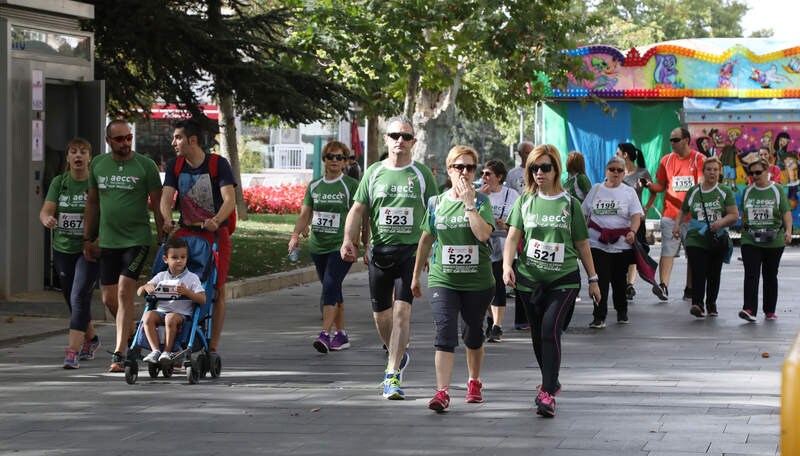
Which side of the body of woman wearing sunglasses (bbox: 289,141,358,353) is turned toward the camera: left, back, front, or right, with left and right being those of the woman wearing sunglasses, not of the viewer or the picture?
front

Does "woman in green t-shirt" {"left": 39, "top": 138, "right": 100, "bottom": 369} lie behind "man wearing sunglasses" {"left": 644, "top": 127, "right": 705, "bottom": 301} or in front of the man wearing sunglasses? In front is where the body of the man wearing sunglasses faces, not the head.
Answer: in front

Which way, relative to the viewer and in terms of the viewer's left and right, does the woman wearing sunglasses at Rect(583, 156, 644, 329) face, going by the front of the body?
facing the viewer

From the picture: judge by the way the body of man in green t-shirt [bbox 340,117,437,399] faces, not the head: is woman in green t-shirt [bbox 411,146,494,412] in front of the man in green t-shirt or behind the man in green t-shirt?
in front

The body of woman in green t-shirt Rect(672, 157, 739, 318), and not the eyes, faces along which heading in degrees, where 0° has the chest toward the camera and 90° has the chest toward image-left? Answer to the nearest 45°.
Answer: approximately 0°

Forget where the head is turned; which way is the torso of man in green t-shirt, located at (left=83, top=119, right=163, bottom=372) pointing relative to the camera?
toward the camera

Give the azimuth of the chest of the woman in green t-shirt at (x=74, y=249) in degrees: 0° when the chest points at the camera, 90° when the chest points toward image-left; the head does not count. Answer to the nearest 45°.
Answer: approximately 0°

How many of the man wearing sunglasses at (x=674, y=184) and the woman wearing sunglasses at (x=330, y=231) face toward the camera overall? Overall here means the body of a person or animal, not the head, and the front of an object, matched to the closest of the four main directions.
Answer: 2

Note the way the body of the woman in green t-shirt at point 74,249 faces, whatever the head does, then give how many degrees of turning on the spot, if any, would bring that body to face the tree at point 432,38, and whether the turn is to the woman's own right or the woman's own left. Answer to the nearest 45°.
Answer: approximately 135° to the woman's own left

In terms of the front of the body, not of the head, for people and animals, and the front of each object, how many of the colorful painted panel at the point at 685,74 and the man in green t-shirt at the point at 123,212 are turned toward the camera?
2

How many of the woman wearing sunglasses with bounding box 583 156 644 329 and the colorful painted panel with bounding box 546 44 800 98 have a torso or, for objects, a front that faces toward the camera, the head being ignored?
2

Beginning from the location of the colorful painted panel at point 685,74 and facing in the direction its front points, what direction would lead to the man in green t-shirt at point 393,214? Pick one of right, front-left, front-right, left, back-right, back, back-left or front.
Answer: front

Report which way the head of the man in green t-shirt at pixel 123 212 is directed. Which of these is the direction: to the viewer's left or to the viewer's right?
to the viewer's right

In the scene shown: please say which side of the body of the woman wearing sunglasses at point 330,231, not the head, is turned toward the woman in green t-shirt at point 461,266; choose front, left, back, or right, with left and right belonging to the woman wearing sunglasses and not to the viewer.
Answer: front

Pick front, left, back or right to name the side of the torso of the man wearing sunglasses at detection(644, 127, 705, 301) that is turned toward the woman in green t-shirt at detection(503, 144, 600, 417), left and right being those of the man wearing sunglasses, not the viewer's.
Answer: front
